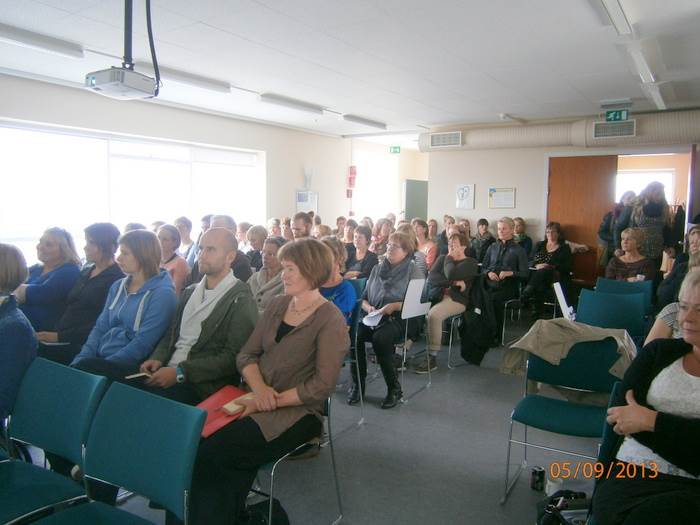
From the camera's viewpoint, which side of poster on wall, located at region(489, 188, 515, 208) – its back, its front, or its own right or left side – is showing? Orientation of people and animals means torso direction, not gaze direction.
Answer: front

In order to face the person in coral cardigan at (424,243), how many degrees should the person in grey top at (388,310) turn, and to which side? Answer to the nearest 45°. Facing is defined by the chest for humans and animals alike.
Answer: approximately 135° to their right

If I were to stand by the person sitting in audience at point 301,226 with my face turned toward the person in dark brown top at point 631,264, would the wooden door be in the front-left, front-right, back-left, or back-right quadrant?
front-left

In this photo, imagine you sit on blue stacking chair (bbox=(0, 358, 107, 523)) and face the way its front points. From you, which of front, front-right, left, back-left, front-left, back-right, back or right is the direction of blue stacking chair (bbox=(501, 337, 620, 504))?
back-left

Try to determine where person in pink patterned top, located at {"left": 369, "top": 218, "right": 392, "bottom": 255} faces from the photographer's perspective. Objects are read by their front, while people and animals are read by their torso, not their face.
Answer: facing the viewer and to the left of the viewer

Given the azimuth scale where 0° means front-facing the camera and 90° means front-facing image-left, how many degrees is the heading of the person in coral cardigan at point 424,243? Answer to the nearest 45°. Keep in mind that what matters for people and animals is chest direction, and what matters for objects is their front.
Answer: approximately 45°

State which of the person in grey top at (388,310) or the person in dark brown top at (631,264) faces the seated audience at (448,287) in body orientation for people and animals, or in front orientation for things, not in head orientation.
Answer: the person in dark brown top at (631,264)

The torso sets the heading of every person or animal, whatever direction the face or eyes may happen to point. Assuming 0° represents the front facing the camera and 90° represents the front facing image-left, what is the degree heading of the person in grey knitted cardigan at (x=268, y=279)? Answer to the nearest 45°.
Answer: approximately 45°

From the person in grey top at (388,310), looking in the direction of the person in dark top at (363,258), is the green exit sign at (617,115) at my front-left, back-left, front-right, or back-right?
front-right
